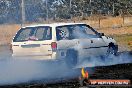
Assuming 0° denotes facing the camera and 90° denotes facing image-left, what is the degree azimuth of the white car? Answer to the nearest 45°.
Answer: approximately 225°
